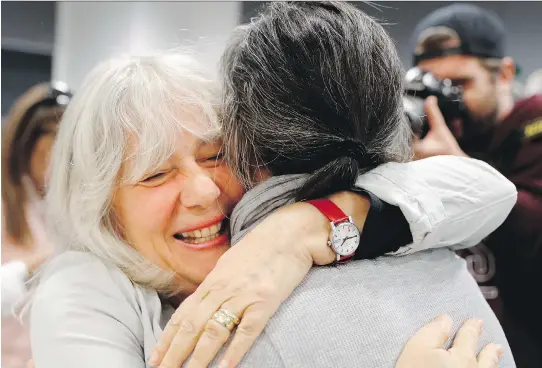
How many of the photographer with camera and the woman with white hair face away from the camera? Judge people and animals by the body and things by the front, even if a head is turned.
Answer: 0

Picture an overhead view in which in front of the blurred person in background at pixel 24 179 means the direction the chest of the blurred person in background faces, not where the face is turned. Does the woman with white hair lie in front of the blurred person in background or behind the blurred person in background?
in front

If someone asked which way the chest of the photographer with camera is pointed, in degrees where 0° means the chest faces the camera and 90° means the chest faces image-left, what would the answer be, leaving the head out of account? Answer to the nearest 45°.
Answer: approximately 45°

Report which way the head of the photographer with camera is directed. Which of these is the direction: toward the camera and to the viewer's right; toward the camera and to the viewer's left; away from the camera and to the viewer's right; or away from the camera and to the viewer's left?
toward the camera and to the viewer's left

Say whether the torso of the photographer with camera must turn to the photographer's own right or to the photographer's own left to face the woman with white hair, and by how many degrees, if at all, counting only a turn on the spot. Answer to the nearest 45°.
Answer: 0° — they already face them

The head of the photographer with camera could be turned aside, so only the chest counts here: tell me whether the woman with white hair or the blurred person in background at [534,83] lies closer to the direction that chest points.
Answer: the woman with white hair

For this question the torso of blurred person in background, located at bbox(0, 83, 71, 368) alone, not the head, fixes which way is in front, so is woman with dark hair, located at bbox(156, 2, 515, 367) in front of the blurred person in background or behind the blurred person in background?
in front

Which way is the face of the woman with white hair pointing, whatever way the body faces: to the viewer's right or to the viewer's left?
to the viewer's right

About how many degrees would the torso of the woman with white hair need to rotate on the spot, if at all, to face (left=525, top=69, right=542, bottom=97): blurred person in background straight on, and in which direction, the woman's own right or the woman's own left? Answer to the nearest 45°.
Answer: approximately 90° to the woman's own left

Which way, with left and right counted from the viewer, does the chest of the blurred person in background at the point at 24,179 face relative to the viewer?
facing the viewer and to the right of the viewer

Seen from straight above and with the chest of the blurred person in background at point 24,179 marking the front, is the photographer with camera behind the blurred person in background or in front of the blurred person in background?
in front

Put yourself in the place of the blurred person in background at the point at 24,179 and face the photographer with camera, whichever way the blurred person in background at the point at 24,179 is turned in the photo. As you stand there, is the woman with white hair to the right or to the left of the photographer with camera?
right

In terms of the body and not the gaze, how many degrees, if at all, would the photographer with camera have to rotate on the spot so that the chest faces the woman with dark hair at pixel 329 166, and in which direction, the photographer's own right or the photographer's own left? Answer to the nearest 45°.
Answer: approximately 45° to the photographer's own left

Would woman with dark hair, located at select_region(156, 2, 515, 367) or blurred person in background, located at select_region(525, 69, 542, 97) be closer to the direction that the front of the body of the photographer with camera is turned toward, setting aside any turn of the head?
the woman with dark hair

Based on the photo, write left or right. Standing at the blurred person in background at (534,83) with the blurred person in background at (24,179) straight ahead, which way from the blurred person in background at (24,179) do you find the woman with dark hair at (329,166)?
left

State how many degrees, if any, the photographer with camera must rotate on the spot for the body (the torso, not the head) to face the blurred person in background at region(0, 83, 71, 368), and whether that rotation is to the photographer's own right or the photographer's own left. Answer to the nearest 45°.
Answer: approximately 45° to the photographer's own right
